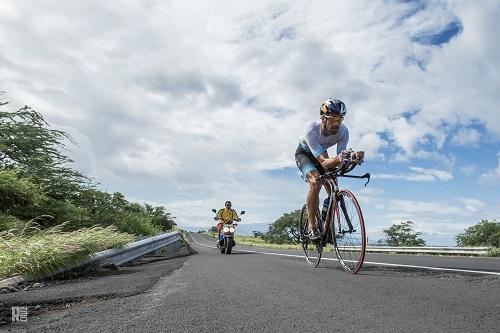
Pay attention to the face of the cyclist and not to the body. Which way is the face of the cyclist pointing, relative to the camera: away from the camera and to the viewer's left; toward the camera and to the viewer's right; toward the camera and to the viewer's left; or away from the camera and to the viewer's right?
toward the camera and to the viewer's right

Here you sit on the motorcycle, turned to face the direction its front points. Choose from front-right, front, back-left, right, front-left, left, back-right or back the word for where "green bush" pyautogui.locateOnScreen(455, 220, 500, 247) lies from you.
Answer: back-left

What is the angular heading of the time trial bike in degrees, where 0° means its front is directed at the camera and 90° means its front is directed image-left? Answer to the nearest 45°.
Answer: approximately 315°

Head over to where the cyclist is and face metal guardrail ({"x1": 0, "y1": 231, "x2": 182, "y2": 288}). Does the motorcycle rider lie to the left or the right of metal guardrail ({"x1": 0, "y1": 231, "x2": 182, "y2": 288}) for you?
right

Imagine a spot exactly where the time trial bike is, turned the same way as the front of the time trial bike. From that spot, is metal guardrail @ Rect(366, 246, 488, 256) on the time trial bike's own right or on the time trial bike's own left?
on the time trial bike's own left

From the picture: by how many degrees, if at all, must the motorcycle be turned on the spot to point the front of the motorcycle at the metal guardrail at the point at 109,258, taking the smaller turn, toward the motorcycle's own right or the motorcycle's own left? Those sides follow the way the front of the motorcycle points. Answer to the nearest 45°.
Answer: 0° — it already faces it

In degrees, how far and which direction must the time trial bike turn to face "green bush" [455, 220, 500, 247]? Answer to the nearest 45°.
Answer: approximately 135° to its left

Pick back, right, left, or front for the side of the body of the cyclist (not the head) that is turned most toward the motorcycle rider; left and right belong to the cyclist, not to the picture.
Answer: back

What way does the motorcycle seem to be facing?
toward the camera

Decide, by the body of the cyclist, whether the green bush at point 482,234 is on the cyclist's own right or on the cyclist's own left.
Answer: on the cyclist's own left

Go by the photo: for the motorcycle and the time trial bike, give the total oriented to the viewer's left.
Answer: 0

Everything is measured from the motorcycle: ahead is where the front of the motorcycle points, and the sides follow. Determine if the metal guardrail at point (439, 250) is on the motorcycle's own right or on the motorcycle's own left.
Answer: on the motorcycle's own left
